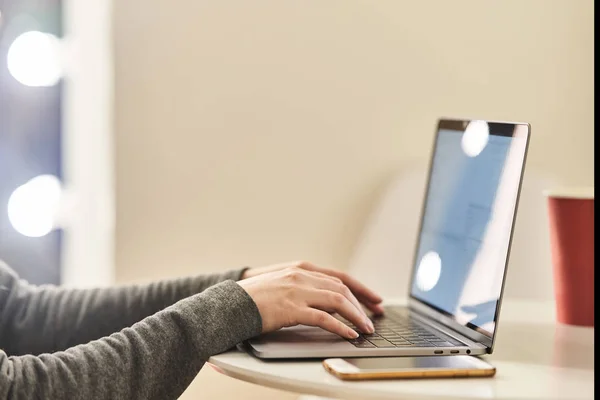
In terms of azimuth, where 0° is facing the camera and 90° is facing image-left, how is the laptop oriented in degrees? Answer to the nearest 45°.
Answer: approximately 90°
